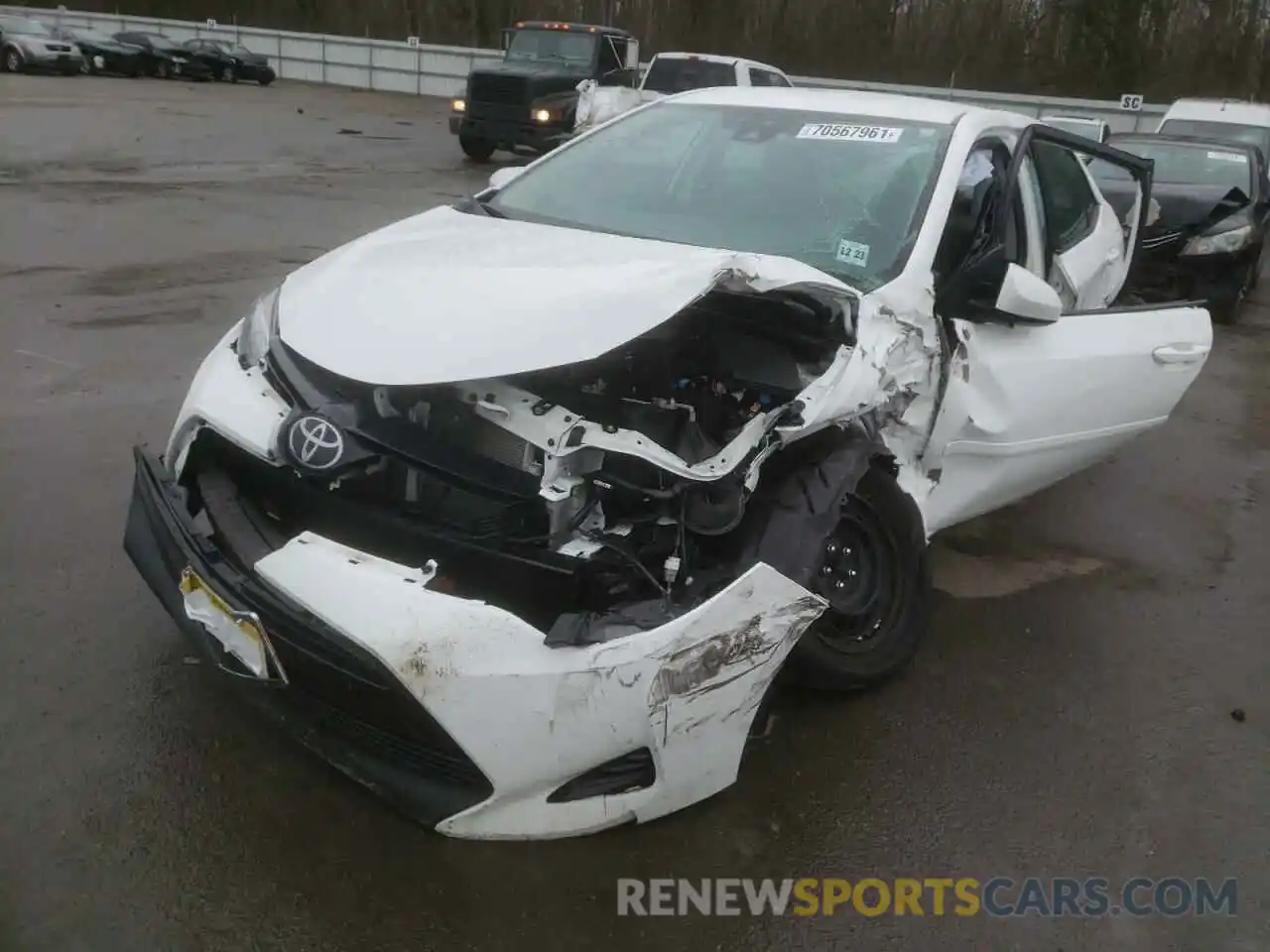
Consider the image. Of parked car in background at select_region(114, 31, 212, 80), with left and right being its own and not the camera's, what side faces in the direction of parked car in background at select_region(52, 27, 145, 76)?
right

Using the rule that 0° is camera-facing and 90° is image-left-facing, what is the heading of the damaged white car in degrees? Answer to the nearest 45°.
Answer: approximately 45°

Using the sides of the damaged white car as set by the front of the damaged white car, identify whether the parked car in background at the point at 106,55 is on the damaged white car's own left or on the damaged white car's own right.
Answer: on the damaged white car's own right

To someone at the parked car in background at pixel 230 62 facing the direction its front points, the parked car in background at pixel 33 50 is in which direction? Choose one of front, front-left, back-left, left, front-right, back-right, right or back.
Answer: right
